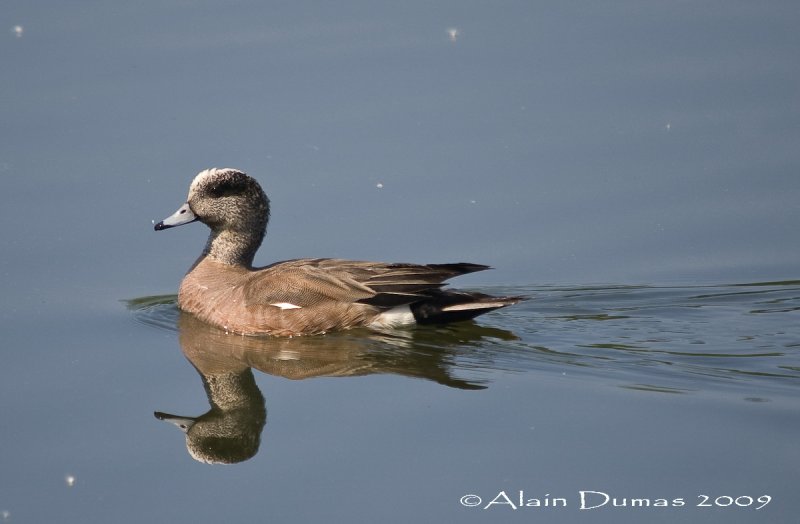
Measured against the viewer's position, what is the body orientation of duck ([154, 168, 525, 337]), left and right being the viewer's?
facing to the left of the viewer
